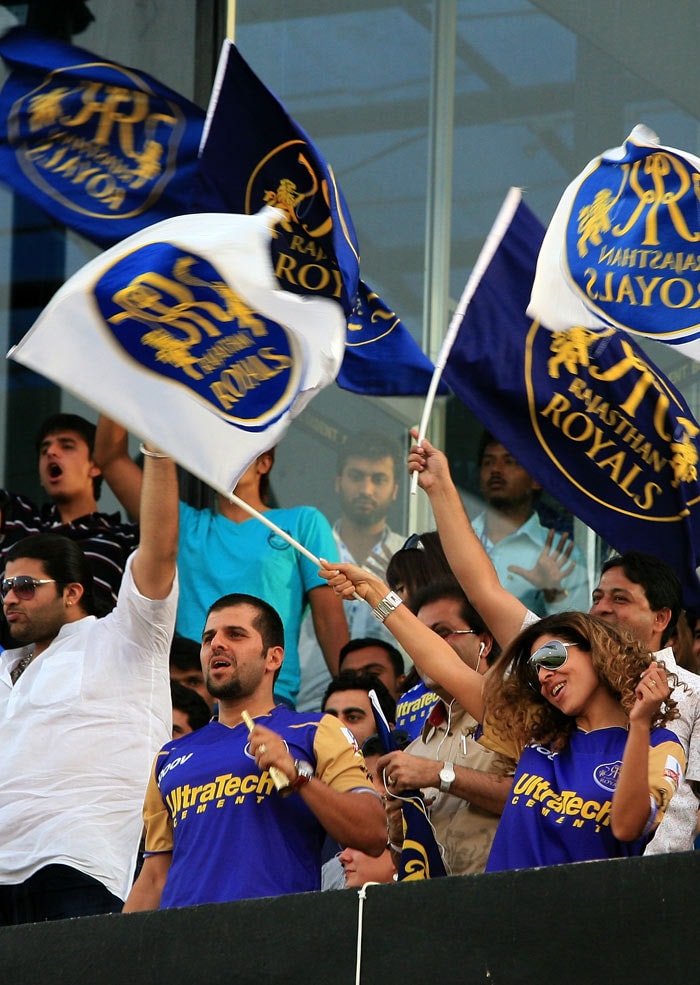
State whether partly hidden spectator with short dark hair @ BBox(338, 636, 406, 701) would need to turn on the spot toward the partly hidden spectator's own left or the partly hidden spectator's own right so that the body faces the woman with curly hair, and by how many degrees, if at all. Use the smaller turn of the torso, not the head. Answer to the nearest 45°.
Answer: approximately 45° to the partly hidden spectator's own left

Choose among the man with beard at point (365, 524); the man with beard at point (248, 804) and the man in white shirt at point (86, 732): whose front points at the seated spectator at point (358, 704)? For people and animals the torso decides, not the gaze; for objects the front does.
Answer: the man with beard at point (365, 524)

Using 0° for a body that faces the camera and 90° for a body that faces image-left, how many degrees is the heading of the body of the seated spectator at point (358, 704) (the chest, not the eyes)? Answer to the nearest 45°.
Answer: approximately 45°

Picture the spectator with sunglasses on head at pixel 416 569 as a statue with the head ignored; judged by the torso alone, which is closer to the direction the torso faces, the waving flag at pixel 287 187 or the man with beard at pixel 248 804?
the man with beard

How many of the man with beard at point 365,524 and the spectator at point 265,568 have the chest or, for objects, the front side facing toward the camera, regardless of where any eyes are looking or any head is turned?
2

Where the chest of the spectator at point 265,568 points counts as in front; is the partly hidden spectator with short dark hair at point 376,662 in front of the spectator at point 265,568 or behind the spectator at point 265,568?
in front

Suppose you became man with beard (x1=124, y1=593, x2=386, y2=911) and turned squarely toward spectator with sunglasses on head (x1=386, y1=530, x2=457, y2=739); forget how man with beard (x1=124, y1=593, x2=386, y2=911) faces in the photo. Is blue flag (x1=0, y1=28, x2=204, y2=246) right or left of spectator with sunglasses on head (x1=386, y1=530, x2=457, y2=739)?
left

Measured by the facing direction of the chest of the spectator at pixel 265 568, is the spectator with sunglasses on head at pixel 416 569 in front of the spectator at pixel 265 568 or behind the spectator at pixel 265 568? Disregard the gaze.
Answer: in front

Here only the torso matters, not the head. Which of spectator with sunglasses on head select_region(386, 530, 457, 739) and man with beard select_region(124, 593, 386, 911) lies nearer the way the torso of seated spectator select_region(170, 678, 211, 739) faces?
the man with beard
